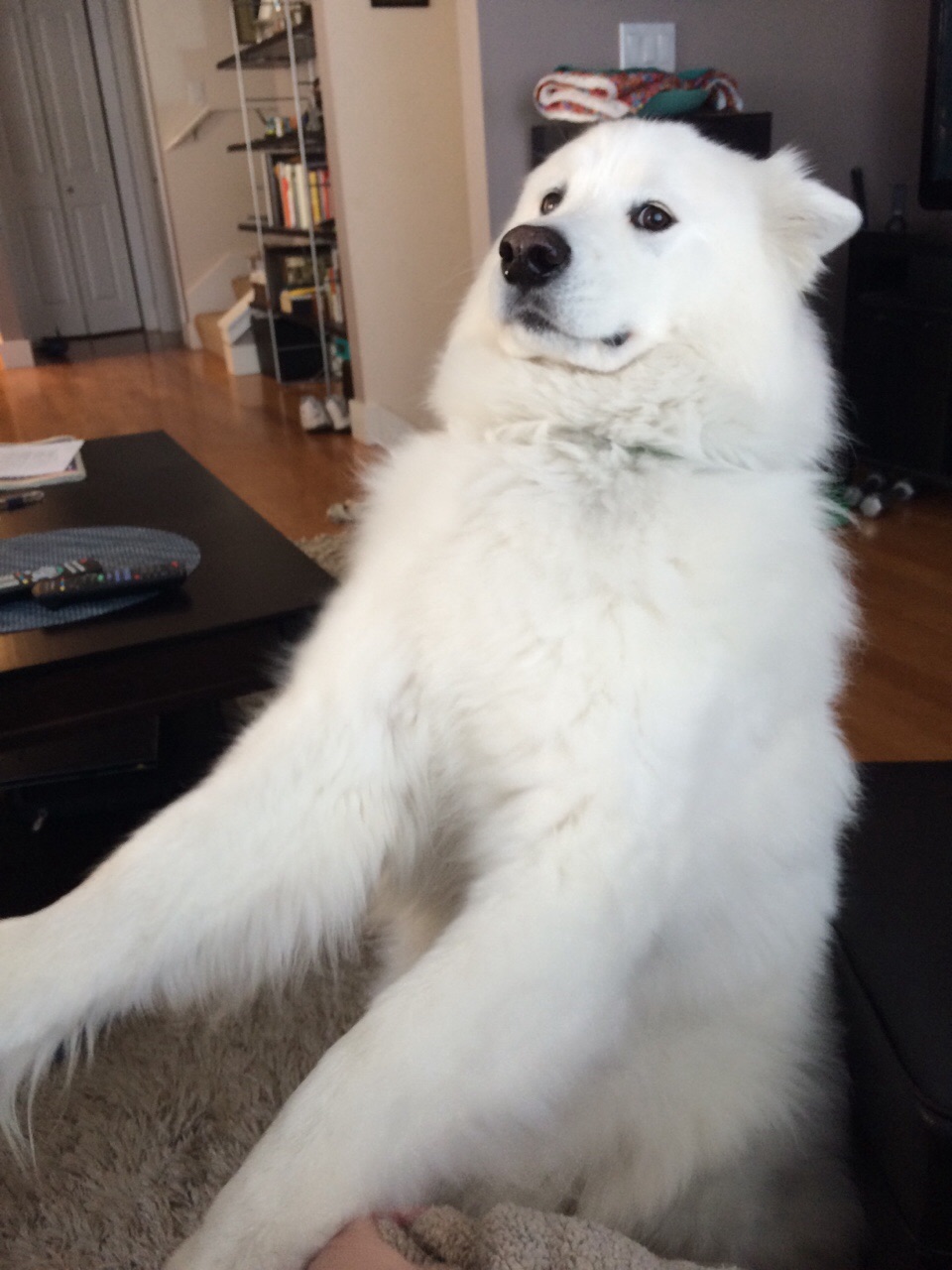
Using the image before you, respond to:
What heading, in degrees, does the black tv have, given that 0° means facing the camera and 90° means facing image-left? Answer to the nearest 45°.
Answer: approximately 45°

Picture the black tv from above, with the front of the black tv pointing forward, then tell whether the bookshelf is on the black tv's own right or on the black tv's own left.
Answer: on the black tv's own right

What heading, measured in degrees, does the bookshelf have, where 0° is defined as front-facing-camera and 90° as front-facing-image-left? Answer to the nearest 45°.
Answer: approximately 45°

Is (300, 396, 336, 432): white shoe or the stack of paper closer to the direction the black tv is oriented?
the stack of paper

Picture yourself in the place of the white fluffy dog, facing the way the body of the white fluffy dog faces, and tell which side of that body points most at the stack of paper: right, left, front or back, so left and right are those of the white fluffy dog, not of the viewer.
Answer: right

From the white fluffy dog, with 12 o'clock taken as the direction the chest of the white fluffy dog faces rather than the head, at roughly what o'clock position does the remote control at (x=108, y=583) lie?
The remote control is roughly at 3 o'clock from the white fluffy dog.

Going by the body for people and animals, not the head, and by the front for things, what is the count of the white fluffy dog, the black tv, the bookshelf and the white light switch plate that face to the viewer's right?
0

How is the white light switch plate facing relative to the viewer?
toward the camera

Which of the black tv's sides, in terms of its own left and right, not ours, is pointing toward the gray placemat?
front

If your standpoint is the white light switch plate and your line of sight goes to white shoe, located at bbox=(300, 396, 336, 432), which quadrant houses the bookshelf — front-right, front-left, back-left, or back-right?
front-right

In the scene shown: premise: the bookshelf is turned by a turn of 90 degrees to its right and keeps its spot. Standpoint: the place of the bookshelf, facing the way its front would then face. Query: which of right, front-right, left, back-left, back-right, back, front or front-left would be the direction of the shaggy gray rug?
back-left

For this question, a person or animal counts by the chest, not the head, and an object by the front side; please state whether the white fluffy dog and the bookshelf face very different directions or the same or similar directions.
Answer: same or similar directions
